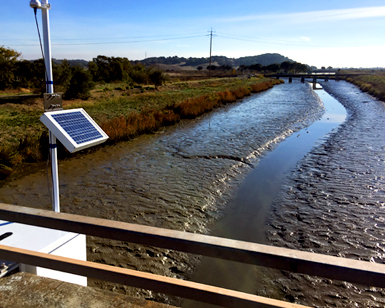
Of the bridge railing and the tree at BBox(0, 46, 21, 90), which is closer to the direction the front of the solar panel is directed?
the bridge railing

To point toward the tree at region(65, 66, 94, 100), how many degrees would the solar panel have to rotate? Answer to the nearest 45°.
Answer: approximately 135° to its left

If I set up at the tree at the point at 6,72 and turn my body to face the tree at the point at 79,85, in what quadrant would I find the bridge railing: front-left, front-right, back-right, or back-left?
front-right

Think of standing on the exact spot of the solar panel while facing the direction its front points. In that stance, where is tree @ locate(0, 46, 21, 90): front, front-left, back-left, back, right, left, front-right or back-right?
back-left

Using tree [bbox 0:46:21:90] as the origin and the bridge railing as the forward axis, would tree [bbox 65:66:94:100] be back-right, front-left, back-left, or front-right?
front-left

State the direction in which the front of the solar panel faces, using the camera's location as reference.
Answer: facing the viewer and to the right of the viewer
